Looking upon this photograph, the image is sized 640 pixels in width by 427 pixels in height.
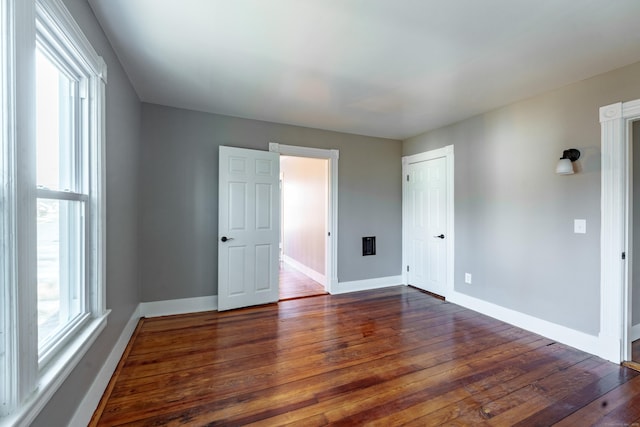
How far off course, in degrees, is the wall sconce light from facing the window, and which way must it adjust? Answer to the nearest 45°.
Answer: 0° — it already faces it

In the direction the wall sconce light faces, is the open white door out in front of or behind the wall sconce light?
in front

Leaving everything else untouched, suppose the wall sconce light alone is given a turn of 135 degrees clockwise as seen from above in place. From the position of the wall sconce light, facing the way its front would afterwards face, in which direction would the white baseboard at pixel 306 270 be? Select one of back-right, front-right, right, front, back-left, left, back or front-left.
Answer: left

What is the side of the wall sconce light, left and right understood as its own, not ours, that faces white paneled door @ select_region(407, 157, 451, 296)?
right

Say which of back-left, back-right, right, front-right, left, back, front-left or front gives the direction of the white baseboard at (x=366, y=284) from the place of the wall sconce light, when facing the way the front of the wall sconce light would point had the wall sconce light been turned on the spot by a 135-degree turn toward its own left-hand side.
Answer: back

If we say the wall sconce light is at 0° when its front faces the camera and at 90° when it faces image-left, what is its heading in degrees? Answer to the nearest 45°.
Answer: approximately 45°

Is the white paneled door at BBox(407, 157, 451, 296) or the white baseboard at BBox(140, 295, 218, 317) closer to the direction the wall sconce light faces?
the white baseboard

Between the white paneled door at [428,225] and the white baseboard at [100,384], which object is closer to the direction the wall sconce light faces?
the white baseboard

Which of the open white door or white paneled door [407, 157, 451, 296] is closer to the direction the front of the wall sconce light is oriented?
the open white door

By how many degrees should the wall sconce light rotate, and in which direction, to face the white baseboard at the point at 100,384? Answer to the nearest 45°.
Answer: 0° — it already faces it

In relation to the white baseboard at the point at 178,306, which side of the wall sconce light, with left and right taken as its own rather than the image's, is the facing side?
front

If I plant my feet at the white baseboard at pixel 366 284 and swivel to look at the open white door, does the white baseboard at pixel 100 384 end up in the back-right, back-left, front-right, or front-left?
front-left
